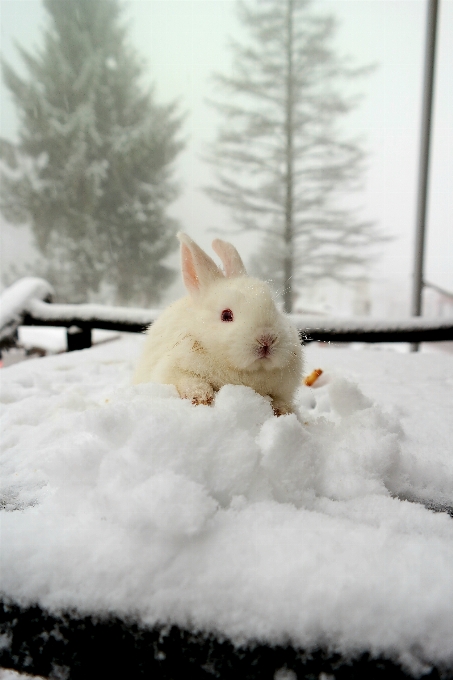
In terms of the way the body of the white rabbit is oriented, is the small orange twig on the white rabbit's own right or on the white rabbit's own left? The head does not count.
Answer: on the white rabbit's own left

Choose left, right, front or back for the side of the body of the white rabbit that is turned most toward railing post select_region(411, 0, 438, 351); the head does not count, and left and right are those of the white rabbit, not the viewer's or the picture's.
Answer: left

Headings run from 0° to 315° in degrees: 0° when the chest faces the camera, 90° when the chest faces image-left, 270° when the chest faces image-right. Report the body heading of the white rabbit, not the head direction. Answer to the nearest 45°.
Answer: approximately 315°

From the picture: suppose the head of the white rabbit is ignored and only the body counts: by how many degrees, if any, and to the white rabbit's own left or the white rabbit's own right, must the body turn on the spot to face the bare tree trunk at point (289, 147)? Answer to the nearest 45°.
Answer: approximately 135° to the white rabbit's own left

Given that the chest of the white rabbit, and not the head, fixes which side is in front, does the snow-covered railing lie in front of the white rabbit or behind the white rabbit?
behind

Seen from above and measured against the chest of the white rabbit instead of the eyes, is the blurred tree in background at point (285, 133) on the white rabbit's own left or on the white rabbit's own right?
on the white rabbit's own left

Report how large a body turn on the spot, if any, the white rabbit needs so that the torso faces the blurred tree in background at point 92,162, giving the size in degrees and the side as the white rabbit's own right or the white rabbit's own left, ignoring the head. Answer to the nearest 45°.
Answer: approximately 135° to the white rabbit's own left
